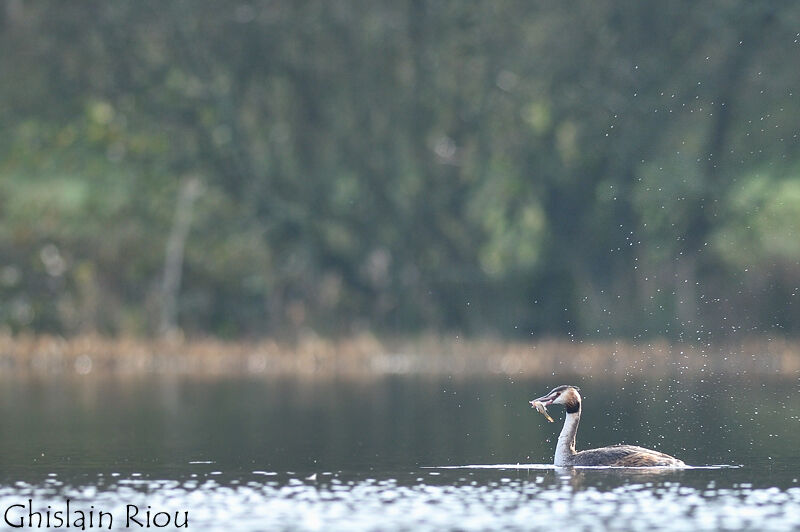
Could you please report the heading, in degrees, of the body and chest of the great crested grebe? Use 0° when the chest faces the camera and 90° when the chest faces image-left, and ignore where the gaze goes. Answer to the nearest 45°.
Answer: approximately 90°
